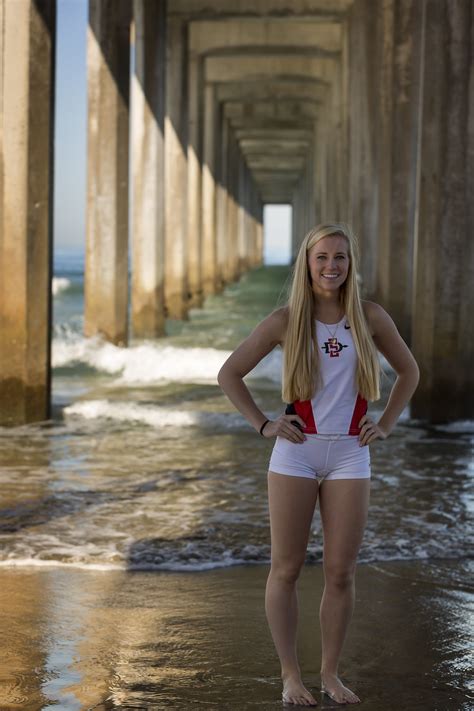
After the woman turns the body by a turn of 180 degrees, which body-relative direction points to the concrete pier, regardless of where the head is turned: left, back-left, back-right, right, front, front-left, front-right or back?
front

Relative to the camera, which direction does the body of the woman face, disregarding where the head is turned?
toward the camera
